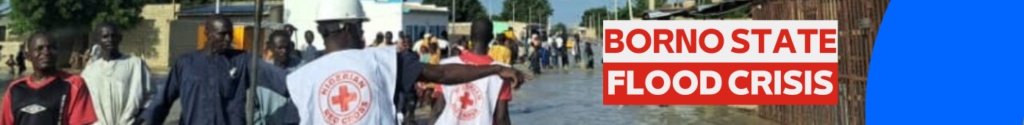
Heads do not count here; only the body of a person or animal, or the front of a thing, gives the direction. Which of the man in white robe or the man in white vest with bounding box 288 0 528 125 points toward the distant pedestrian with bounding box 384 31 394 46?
the man in white vest

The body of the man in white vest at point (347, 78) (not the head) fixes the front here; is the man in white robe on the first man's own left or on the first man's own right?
on the first man's own left

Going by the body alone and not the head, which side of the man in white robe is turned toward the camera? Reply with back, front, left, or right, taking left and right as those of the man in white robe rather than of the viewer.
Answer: front

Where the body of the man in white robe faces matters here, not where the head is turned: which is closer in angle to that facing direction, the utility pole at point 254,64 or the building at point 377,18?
the utility pole

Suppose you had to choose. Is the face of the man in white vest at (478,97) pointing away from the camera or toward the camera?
away from the camera

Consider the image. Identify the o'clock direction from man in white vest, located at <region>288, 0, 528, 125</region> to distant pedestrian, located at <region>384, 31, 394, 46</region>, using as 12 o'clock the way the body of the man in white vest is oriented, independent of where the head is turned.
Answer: The distant pedestrian is roughly at 12 o'clock from the man in white vest.

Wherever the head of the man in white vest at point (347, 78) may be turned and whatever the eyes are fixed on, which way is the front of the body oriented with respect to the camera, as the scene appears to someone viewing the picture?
away from the camera

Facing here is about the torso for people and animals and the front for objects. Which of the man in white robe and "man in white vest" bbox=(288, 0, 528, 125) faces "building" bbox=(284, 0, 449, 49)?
the man in white vest

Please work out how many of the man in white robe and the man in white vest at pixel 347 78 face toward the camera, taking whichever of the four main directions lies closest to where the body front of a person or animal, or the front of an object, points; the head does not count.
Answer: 1
